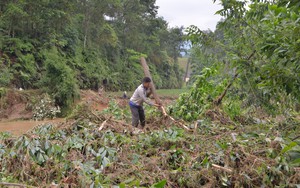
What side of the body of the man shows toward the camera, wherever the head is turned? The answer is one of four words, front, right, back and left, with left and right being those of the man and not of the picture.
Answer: right
